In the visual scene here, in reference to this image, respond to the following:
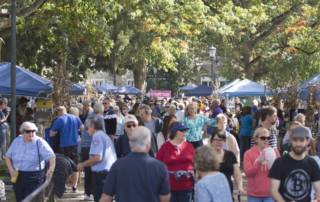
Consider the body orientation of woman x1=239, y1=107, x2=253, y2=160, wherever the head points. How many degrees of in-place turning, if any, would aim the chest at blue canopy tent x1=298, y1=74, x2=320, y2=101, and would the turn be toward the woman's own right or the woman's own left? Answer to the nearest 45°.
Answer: approximately 45° to the woman's own right

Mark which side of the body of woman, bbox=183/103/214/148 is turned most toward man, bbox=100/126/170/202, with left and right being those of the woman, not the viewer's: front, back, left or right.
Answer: front

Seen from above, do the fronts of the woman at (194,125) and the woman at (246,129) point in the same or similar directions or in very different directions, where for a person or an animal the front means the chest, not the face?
very different directions

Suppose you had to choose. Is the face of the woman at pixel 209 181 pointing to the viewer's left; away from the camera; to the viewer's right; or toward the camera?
away from the camera

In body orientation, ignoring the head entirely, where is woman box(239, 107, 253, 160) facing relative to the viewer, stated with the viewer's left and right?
facing away from the viewer

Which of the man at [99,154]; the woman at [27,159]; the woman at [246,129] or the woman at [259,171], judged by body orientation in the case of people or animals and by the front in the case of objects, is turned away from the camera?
the woman at [246,129]

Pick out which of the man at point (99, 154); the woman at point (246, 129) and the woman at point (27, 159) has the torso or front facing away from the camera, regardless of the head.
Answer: the woman at point (246, 129)

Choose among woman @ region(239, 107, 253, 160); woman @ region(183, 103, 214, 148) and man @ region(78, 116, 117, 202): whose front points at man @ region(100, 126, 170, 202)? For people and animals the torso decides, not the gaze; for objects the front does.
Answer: woman @ region(183, 103, 214, 148)

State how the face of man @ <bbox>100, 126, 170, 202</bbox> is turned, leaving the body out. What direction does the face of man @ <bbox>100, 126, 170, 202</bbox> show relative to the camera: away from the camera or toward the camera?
away from the camera
